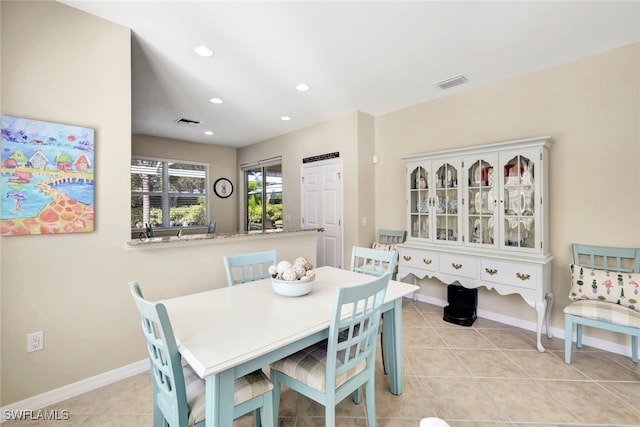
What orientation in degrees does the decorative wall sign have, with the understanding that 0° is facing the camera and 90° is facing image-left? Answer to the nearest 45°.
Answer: approximately 45°

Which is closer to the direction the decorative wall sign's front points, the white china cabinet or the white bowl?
the white bowl

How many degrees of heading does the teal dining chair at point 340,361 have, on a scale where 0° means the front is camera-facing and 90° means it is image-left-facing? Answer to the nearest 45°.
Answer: approximately 135°

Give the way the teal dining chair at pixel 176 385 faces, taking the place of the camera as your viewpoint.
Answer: facing away from the viewer and to the right of the viewer
